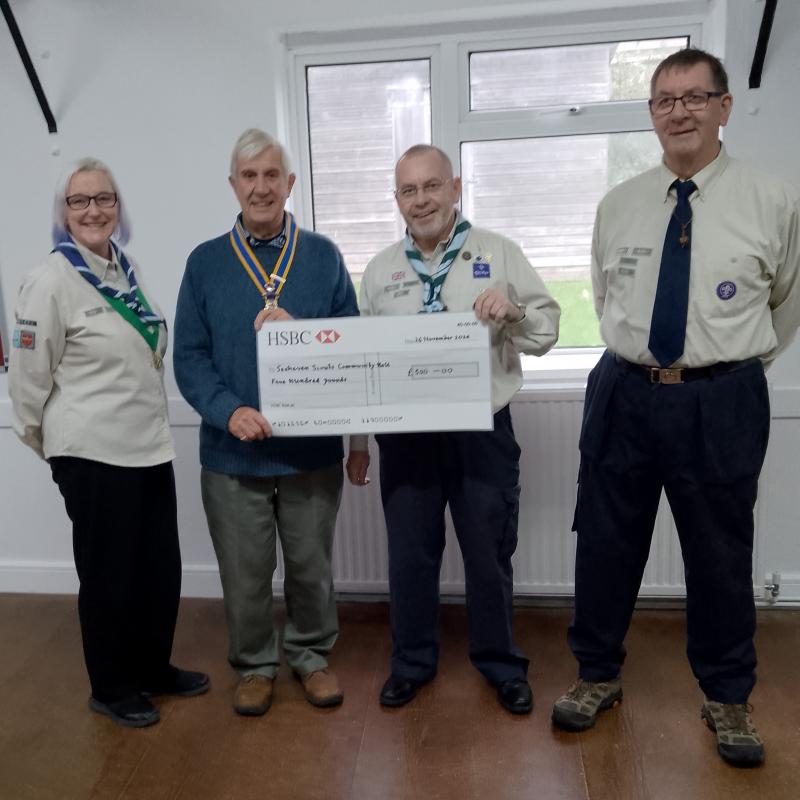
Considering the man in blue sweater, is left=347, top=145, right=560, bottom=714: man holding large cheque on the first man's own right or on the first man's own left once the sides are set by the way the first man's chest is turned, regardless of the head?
on the first man's own left

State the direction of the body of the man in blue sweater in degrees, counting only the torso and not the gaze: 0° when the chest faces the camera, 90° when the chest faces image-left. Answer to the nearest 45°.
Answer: approximately 0°

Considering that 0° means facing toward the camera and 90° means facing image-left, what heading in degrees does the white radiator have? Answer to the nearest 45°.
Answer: approximately 0°

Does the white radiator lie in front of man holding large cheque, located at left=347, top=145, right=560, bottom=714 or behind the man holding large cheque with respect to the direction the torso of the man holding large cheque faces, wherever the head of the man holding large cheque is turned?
behind

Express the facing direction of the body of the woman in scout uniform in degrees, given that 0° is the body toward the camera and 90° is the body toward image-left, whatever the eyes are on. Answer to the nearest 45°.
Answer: approximately 315°
